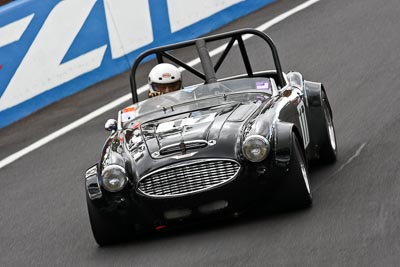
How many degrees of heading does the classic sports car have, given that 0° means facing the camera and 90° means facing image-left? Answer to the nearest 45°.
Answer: approximately 0°

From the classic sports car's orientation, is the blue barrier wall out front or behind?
behind
